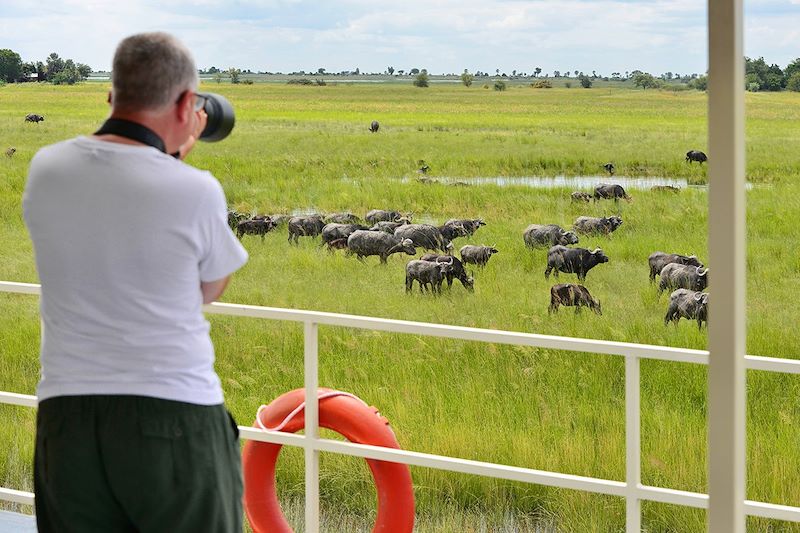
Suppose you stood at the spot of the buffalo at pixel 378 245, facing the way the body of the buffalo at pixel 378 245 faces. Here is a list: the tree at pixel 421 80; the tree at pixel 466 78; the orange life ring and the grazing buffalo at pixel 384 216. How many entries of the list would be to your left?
3

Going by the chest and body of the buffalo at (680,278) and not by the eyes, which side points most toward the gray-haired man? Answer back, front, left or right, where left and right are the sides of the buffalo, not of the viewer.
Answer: right

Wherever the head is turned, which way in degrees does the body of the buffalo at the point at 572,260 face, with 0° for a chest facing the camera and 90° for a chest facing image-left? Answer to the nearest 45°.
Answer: approximately 270°

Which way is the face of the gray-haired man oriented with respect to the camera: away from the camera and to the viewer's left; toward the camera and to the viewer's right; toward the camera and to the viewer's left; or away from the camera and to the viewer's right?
away from the camera and to the viewer's right

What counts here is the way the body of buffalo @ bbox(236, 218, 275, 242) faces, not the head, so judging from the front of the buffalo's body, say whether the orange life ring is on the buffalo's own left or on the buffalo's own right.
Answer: on the buffalo's own right

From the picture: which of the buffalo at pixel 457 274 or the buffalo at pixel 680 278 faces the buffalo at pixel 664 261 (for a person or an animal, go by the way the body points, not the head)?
the buffalo at pixel 457 274

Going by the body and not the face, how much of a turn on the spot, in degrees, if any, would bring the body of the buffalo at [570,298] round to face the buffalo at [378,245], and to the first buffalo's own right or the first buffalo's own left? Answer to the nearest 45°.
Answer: approximately 135° to the first buffalo's own left

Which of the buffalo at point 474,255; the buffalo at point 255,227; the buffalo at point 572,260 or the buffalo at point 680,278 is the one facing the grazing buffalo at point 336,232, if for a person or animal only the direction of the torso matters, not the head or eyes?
the buffalo at point 255,227

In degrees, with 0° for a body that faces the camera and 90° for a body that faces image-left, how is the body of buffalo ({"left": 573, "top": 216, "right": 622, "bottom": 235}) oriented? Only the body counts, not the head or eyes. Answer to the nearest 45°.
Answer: approximately 270°

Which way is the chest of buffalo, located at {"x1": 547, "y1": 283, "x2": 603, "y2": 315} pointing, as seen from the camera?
to the viewer's right
